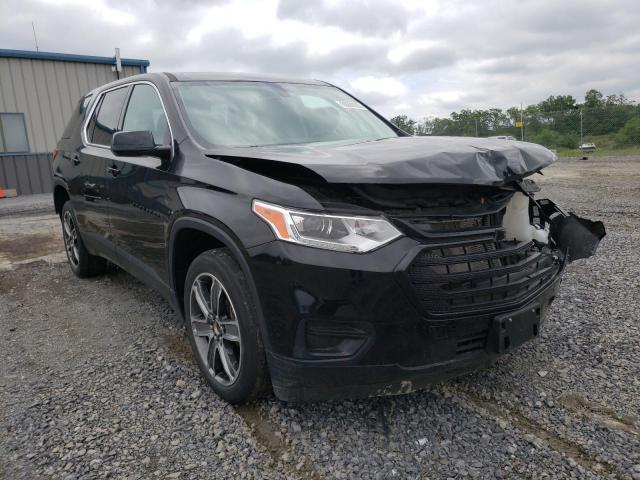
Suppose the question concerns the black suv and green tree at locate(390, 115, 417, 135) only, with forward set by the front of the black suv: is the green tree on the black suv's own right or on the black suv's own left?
on the black suv's own left

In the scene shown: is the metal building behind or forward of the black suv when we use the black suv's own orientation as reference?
behind

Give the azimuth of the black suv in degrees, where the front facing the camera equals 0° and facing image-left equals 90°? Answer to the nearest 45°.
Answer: approximately 315°
